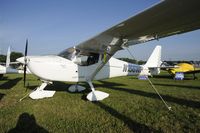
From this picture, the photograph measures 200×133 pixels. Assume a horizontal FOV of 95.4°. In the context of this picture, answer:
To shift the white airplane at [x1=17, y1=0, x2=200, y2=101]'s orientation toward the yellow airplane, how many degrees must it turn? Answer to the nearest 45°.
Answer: approximately 180°

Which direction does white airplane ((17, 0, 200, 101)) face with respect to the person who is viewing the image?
facing the viewer and to the left of the viewer
